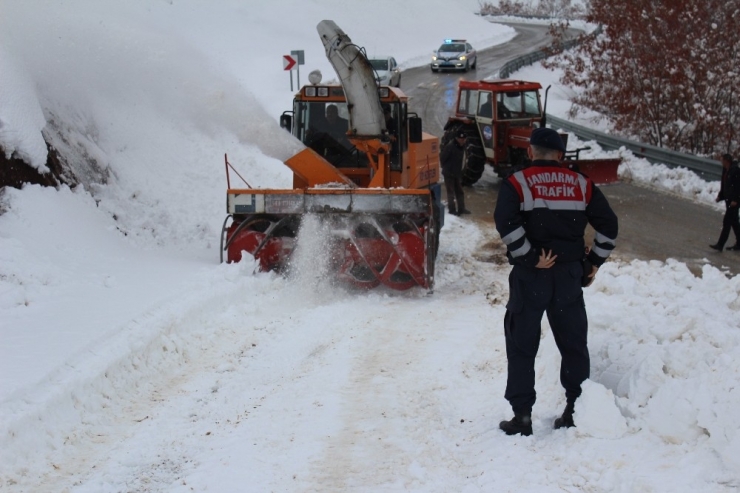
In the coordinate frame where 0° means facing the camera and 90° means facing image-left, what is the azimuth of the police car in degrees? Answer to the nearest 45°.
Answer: approximately 45°

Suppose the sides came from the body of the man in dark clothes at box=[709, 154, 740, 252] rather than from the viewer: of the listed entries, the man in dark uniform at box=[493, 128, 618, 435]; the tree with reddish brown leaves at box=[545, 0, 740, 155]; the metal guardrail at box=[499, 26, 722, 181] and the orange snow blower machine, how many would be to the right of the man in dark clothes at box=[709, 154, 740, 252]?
2

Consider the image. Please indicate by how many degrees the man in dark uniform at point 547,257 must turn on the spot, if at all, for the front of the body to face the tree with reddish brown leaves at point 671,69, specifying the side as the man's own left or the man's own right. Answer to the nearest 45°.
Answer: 0° — they already face it

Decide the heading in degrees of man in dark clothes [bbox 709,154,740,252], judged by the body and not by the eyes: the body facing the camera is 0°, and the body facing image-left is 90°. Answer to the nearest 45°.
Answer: approximately 90°

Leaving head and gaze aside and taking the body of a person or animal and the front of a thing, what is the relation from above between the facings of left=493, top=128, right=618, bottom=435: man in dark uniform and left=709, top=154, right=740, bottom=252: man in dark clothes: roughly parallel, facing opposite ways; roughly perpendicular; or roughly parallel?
roughly perpendicular

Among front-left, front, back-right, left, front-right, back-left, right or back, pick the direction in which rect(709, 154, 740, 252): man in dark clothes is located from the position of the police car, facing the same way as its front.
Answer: front-left

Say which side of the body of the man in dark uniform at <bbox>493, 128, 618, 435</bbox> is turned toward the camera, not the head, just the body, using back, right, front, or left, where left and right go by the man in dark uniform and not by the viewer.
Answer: back

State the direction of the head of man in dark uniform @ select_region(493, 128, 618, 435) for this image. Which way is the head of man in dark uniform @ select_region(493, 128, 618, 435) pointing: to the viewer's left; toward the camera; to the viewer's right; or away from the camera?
away from the camera

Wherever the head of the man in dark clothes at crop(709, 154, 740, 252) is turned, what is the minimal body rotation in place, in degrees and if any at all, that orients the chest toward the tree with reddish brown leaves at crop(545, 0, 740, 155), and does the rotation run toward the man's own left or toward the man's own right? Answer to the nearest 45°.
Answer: approximately 90° to the man's own right

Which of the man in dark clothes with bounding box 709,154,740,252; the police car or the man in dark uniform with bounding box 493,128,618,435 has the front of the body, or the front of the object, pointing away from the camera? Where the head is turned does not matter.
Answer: the man in dark uniform with bounding box 493,128,618,435

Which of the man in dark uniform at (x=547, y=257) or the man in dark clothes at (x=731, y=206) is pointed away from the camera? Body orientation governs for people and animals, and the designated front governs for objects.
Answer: the man in dark uniform at (x=547, y=257)

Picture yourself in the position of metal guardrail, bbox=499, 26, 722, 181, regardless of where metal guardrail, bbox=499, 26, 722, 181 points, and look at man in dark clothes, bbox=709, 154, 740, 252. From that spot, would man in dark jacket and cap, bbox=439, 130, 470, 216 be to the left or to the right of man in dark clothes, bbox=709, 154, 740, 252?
right

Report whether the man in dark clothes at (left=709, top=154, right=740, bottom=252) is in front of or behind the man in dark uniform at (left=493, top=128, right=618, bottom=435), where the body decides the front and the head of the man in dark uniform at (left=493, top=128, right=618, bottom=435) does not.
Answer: in front
